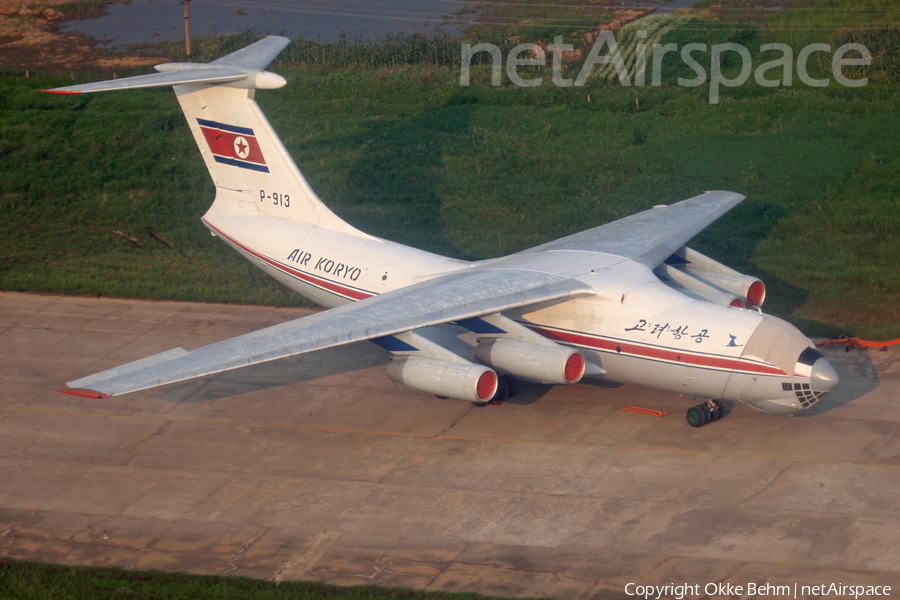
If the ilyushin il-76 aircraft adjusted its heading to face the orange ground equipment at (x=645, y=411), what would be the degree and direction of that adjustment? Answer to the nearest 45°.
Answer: approximately 45° to its left
